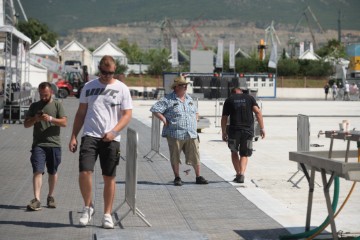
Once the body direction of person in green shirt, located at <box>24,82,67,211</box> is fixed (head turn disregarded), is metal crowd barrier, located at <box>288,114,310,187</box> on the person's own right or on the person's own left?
on the person's own left

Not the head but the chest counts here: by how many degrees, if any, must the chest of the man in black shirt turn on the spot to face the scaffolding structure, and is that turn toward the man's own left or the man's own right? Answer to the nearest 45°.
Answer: approximately 45° to the man's own left

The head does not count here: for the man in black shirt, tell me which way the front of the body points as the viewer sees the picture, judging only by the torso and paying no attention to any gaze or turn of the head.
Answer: away from the camera

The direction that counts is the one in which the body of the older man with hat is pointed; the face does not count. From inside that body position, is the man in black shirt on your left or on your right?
on your left

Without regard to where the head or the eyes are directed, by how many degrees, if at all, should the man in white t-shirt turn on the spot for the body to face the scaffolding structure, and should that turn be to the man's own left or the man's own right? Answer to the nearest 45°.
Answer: approximately 180°

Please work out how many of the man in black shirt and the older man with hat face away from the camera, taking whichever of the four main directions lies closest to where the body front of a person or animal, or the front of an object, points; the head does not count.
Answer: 1

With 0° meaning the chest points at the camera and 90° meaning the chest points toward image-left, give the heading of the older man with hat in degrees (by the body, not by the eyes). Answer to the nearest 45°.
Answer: approximately 315°

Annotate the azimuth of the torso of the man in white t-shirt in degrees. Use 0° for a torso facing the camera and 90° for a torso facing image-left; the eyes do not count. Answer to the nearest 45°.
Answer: approximately 0°
